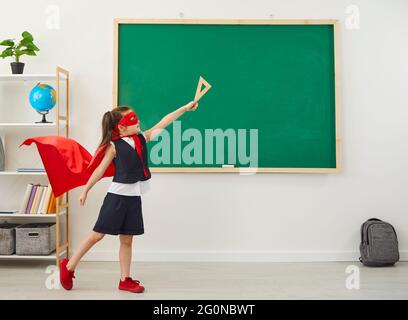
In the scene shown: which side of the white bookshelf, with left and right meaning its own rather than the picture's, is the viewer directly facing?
front

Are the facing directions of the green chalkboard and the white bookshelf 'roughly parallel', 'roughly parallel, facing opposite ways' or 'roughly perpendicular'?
roughly parallel

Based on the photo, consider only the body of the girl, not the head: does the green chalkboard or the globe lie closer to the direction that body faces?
the green chalkboard

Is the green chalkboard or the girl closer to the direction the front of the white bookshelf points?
the girl

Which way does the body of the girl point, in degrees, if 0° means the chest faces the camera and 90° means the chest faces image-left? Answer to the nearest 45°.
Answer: approximately 315°

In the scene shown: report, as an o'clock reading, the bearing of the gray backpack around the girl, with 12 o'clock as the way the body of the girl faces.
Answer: The gray backpack is roughly at 10 o'clock from the girl.

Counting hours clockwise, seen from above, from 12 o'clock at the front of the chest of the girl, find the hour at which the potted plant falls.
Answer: The potted plant is roughly at 6 o'clock from the girl.

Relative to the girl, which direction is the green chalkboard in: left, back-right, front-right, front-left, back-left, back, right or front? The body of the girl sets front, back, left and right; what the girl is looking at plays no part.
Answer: left

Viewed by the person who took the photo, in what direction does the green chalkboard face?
facing the viewer

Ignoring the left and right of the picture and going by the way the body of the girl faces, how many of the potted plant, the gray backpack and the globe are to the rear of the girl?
2

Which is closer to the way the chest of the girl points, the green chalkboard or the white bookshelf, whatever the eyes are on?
the green chalkboard

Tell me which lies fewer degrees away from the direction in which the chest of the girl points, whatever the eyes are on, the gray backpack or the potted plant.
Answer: the gray backpack

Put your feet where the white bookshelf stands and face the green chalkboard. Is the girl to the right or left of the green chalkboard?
right

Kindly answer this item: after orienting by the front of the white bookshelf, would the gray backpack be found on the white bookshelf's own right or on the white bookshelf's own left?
on the white bookshelf's own left

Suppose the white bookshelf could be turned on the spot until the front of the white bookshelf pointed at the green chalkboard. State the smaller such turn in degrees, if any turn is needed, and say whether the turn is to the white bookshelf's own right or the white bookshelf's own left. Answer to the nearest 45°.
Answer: approximately 90° to the white bookshelf's own left

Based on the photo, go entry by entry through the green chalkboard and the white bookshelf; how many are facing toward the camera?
2

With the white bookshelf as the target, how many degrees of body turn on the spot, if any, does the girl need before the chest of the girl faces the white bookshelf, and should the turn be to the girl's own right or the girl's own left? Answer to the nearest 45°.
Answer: approximately 180°

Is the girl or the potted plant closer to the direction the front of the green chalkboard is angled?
the girl
